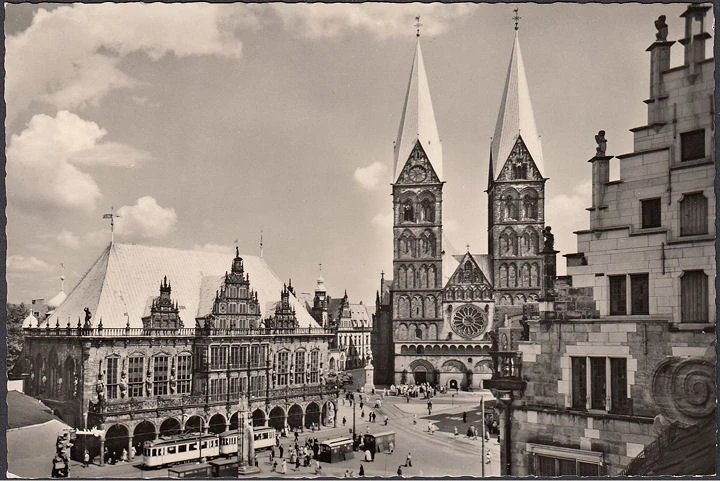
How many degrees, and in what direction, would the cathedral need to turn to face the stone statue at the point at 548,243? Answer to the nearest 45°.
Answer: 0° — it already faces it

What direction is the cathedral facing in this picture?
toward the camera

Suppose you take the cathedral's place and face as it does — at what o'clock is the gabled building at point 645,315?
The gabled building is roughly at 12 o'clock from the cathedral.

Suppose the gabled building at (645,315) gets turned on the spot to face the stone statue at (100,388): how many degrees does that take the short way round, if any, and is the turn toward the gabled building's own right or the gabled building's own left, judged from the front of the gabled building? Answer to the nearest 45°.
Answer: approximately 90° to the gabled building's own right
